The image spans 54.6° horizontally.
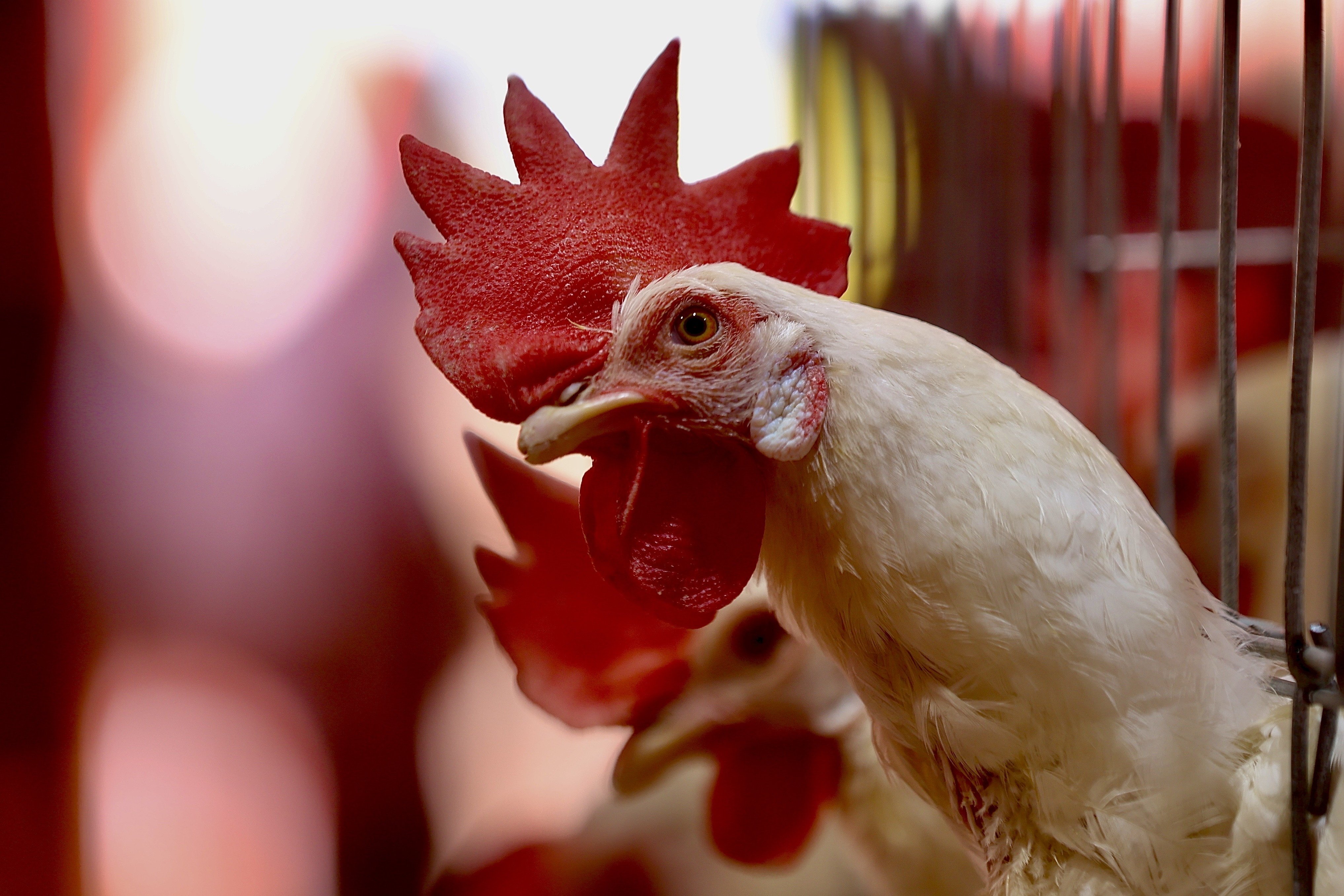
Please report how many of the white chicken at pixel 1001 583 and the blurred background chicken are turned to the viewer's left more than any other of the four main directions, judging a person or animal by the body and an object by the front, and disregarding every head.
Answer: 2

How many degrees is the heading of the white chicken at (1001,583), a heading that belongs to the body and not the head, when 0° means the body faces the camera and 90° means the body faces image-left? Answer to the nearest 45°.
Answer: approximately 90°

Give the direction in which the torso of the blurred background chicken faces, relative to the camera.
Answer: to the viewer's left

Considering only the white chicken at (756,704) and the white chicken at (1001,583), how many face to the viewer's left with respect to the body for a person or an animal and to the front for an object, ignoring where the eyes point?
2
